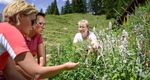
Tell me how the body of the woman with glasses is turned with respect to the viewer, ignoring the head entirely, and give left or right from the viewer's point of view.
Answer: facing to the right of the viewer
